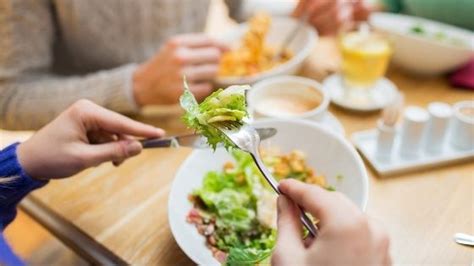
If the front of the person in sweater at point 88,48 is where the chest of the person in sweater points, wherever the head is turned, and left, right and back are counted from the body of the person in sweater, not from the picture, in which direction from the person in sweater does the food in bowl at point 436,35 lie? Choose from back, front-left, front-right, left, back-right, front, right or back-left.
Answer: front-left

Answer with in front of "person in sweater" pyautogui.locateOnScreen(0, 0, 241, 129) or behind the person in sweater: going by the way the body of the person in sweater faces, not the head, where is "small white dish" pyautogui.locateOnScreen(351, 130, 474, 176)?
in front

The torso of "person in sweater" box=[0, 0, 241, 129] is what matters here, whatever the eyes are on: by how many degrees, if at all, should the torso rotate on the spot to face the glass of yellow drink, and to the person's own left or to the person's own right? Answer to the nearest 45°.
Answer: approximately 45° to the person's own left

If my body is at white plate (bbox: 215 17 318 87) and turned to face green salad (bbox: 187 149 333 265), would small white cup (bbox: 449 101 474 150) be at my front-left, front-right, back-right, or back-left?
front-left

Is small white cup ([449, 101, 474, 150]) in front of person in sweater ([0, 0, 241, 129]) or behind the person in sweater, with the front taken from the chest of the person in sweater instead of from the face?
in front

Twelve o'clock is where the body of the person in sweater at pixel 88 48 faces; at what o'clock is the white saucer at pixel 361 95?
The white saucer is roughly at 11 o'clock from the person in sweater.

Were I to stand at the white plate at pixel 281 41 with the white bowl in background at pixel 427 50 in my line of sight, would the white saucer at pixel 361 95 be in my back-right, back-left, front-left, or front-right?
front-right

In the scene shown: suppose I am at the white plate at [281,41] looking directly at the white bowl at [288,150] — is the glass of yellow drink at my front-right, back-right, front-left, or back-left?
front-left

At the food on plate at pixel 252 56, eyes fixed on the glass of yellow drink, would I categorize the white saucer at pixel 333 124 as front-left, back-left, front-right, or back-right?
front-right

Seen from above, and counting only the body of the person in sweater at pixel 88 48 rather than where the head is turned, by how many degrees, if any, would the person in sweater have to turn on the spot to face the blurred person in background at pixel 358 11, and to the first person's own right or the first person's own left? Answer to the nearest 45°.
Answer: approximately 45° to the first person's own left

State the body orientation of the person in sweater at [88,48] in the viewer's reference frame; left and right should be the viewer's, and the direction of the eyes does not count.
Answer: facing the viewer and to the right of the viewer
